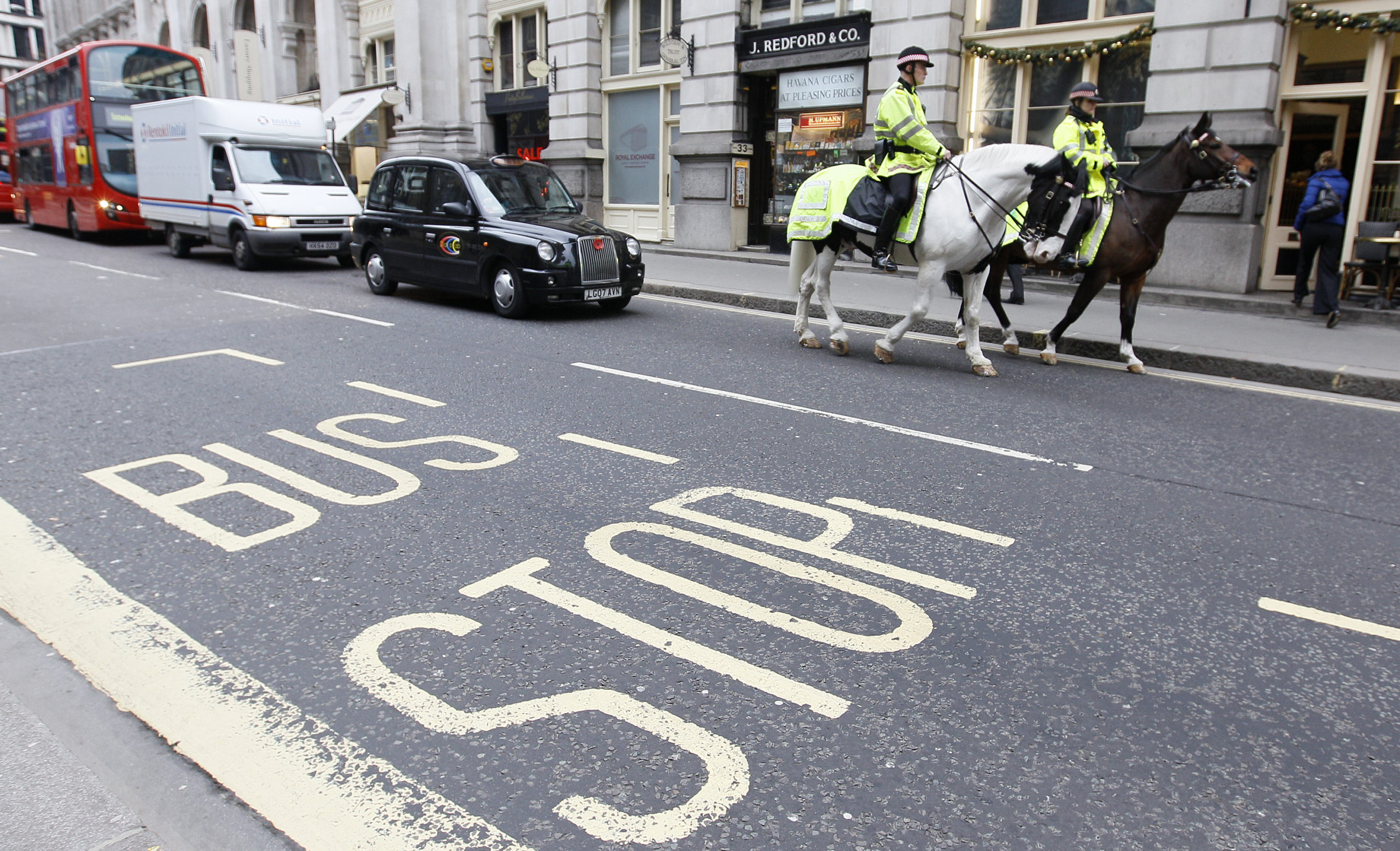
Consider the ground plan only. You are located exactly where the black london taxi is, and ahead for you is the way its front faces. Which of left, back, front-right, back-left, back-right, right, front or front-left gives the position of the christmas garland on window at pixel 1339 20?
front-left

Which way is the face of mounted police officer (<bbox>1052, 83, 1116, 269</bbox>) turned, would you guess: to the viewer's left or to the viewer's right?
to the viewer's right

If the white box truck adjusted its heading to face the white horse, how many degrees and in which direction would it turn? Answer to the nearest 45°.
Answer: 0° — it already faces it

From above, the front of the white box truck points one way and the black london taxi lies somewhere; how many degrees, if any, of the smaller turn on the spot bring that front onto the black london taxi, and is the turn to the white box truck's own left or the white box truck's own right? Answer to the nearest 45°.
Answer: approximately 45° to the white box truck's own right

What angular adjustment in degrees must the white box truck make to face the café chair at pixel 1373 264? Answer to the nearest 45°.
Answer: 0° — it already faces it

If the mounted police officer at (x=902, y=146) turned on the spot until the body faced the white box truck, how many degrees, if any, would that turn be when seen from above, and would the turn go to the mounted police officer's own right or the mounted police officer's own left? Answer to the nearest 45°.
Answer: approximately 135° to the mounted police officer's own left

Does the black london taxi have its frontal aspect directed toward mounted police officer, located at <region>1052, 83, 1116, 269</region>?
yes

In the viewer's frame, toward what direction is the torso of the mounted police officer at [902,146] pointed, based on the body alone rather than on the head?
to the viewer's right

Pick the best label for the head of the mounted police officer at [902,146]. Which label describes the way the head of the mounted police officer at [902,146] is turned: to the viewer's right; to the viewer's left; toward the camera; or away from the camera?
to the viewer's right

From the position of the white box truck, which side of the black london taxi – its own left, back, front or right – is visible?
back

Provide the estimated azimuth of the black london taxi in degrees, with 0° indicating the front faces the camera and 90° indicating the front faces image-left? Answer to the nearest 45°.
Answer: approximately 315°
